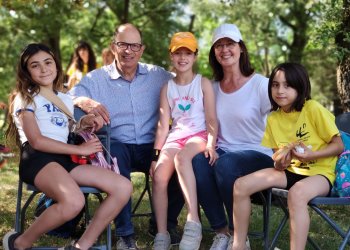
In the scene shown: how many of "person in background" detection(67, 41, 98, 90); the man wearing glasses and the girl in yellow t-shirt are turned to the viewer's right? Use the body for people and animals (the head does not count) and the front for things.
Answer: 0

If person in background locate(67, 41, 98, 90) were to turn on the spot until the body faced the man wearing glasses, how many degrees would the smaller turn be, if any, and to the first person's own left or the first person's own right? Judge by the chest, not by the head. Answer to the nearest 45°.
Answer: approximately 45° to the first person's own left

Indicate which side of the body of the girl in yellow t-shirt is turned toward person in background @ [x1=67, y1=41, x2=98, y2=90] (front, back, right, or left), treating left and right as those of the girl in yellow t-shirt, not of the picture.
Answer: right

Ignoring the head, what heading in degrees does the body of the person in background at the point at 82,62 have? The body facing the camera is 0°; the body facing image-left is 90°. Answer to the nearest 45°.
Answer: approximately 45°

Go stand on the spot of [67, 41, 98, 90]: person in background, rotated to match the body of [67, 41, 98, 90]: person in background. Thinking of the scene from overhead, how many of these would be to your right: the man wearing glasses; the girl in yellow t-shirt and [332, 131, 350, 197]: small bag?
0

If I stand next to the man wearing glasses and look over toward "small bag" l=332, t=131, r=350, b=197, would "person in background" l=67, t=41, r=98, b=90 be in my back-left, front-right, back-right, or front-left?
back-left

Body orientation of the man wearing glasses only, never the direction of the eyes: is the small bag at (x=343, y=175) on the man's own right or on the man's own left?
on the man's own left

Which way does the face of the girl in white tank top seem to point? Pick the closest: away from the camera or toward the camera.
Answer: toward the camera

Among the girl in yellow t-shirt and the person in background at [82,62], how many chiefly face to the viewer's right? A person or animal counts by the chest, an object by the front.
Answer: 0

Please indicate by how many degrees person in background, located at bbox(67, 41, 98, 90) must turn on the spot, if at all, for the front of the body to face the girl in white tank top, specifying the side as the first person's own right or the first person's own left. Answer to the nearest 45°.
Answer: approximately 45° to the first person's own left

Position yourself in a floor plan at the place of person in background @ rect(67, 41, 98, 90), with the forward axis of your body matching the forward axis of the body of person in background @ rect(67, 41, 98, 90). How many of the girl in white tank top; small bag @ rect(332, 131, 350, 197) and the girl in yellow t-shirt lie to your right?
0

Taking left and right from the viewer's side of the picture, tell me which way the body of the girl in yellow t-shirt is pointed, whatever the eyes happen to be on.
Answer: facing the viewer and to the left of the viewer

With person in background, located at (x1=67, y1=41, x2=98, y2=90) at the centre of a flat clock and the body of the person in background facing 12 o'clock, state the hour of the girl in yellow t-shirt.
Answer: The girl in yellow t-shirt is roughly at 10 o'clock from the person in background.

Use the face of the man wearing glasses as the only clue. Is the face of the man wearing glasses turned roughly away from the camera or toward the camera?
toward the camera

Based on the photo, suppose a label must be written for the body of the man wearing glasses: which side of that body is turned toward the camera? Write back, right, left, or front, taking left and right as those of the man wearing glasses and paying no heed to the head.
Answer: front
